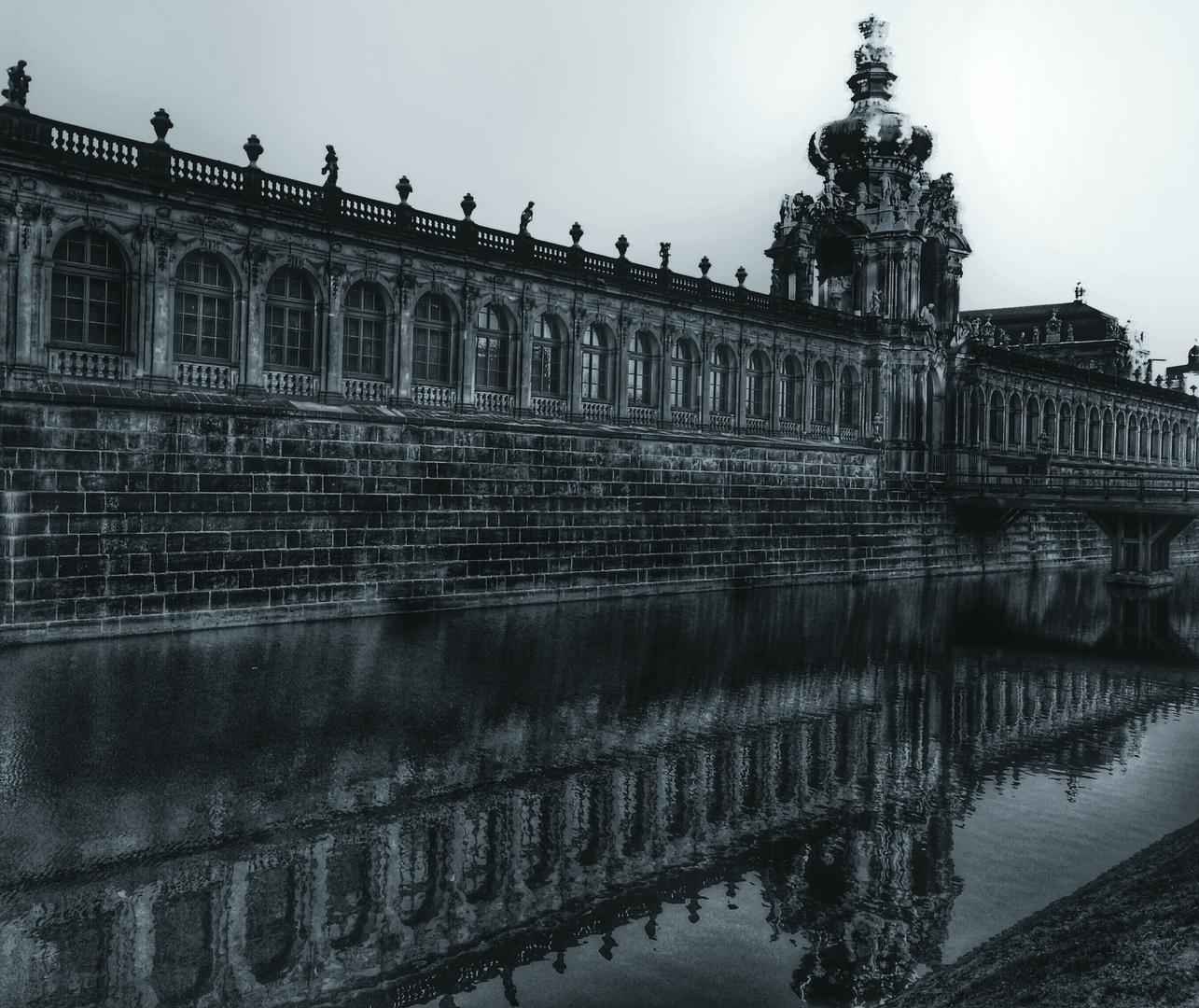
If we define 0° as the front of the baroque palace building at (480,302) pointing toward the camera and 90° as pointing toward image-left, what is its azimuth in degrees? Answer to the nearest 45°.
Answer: approximately 315°
